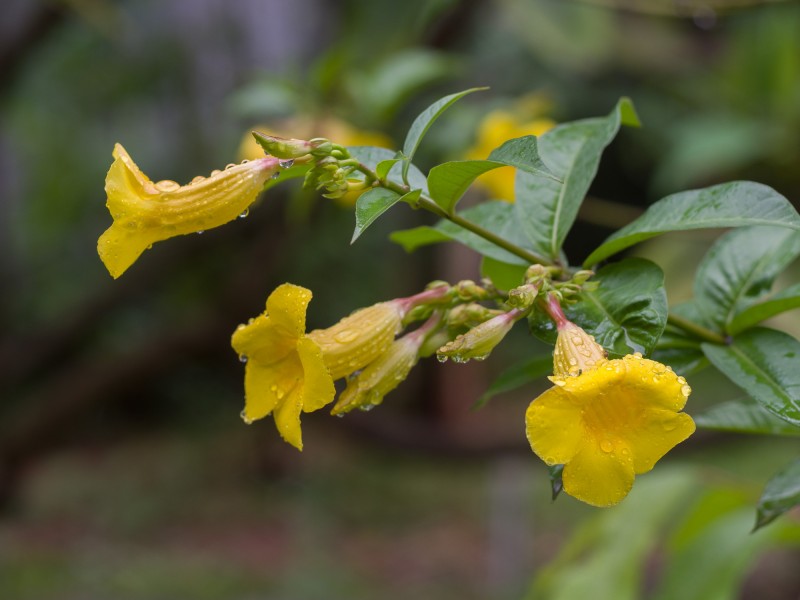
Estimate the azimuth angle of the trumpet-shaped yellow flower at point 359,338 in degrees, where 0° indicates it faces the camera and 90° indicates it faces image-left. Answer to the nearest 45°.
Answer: approximately 90°

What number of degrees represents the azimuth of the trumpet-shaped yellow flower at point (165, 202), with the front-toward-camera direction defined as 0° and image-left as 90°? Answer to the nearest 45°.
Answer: approximately 90°

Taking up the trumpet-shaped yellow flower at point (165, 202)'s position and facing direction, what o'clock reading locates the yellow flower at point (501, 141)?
The yellow flower is roughly at 4 o'clock from the trumpet-shaped yellow flower.

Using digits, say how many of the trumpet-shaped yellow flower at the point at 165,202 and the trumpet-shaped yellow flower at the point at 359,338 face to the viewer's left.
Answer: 2
